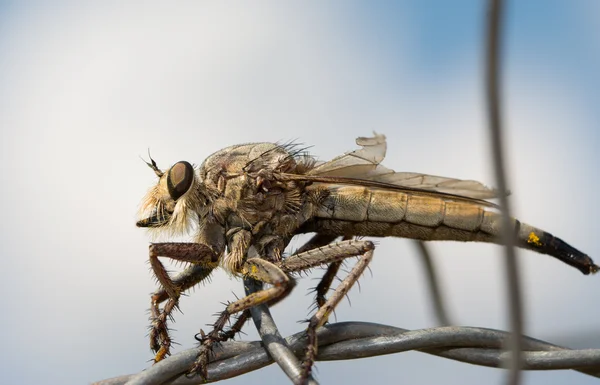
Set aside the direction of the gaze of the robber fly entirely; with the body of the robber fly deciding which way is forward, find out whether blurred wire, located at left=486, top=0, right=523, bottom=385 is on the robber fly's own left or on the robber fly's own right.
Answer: on the robber fly's own left

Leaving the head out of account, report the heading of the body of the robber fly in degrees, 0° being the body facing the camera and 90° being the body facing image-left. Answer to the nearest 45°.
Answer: approximately 90°
